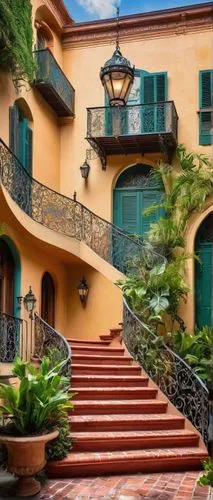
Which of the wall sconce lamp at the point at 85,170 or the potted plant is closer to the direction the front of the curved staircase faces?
the potted plant

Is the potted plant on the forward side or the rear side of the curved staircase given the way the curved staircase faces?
on the forward side

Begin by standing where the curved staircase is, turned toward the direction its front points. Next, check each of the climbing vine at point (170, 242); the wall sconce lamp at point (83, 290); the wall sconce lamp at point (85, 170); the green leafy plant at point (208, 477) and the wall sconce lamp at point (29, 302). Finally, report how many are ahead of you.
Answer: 1

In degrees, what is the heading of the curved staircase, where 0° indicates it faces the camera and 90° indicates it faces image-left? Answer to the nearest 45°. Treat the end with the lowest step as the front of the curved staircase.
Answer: approximately 0°

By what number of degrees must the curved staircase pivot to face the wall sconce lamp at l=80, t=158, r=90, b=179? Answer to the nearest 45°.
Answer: approximately 180°

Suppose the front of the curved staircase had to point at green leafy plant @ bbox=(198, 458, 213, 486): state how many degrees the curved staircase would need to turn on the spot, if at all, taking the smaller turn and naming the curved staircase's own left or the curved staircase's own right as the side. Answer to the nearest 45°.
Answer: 0° — it already faces it

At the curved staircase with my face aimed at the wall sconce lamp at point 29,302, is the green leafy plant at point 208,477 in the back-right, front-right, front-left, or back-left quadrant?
back-left

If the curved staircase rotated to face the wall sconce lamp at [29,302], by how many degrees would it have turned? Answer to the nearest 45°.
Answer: approximately 135° to its right

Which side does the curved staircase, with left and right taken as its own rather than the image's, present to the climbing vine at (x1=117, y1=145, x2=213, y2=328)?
back

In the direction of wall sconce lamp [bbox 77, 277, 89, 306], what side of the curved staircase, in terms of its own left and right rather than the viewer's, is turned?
back
